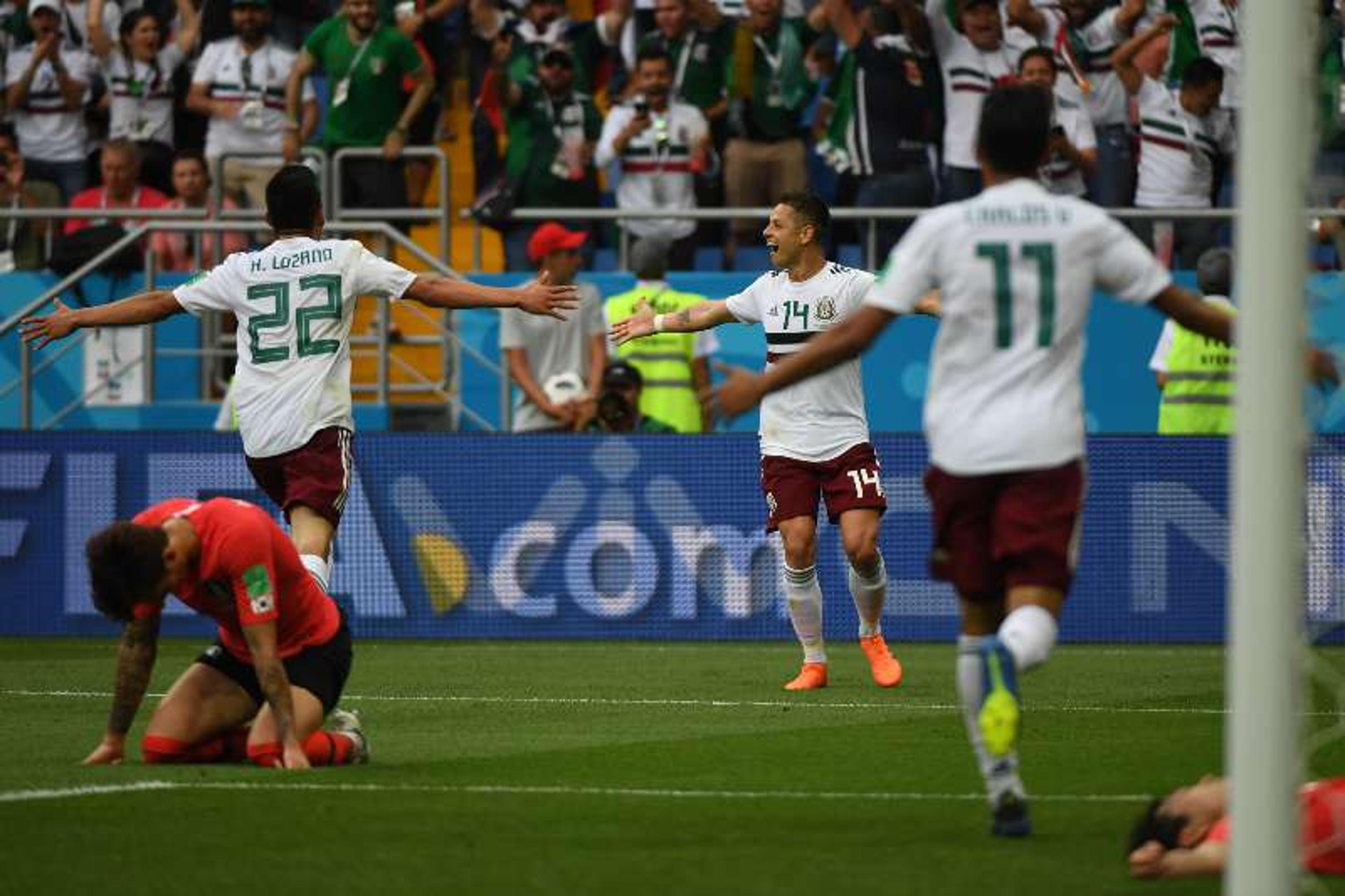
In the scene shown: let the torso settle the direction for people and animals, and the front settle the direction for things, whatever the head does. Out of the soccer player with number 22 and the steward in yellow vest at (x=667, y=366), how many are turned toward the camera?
0

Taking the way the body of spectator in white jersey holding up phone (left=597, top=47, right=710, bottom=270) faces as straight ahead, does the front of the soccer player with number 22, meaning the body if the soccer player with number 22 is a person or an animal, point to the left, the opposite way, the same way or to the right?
the opposite way

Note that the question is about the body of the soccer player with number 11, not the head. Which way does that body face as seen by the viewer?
away from the camera

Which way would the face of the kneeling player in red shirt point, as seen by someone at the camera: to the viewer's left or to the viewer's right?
to the viewer's left

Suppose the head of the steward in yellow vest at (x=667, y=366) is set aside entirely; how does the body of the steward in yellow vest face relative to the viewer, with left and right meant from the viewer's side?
facing away from the viewer

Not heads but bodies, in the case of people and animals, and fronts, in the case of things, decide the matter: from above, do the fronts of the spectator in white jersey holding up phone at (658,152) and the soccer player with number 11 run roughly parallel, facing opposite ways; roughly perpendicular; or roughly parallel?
roughly parallel, facing opposite ways

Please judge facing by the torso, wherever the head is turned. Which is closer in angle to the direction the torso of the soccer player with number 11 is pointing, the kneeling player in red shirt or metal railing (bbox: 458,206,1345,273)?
the metal railing

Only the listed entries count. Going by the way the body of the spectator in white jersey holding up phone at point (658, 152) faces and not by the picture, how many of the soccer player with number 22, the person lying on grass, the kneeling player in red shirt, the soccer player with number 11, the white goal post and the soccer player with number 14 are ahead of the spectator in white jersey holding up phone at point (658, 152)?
6

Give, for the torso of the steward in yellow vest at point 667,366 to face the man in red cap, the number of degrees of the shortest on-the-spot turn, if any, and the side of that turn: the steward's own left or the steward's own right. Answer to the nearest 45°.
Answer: approximately 90° to the steward's own left

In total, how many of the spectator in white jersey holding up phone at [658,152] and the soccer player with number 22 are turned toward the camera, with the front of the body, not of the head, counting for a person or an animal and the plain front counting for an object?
1

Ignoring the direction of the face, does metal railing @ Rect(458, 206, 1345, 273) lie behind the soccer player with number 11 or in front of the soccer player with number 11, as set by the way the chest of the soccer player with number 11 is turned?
in front

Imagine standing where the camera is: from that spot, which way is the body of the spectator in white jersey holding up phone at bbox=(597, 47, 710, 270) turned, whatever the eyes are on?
toward the camera

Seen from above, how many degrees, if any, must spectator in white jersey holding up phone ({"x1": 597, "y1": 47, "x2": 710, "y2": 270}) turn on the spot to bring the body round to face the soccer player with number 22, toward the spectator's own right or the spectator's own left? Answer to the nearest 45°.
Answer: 0° — they already face them

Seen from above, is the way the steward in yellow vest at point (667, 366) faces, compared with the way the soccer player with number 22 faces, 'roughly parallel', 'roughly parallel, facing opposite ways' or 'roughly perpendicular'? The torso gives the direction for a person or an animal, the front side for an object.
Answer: roughly parallel

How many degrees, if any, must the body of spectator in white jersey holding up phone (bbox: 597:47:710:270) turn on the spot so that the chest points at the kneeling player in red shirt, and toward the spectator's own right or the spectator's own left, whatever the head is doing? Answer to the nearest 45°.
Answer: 0° — they already face them

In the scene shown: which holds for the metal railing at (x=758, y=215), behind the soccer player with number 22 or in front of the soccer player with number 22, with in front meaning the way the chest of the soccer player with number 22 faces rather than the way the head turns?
in front

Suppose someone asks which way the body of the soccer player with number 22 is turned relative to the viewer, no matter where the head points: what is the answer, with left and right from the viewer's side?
facing away from the viewer
